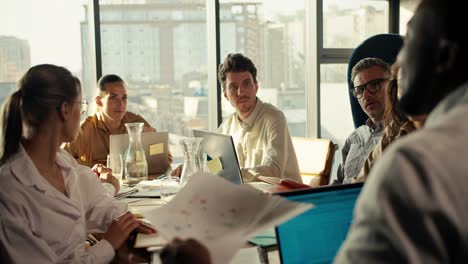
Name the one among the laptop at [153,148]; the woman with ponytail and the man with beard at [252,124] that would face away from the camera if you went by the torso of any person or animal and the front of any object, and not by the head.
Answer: the laptop

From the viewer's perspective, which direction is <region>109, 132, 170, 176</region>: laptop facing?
away from the camera

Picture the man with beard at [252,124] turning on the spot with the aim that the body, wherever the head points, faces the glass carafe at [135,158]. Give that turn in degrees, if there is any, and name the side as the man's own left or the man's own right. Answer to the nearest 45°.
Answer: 0° — they already face it

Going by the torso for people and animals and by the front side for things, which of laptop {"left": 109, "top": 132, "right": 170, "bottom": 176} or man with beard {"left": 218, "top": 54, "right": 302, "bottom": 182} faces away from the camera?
the laptop

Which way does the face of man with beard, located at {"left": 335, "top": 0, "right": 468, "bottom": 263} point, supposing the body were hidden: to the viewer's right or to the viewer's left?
to the viewer's left

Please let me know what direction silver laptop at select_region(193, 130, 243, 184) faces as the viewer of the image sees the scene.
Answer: facing away from the viewer and to the right of the viewer

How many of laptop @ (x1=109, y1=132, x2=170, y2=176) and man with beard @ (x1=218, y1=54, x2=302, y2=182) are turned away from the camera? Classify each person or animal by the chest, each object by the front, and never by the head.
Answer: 1

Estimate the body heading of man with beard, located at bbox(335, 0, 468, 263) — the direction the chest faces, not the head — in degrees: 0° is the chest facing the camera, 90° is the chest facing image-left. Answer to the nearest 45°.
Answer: approximately 135°
